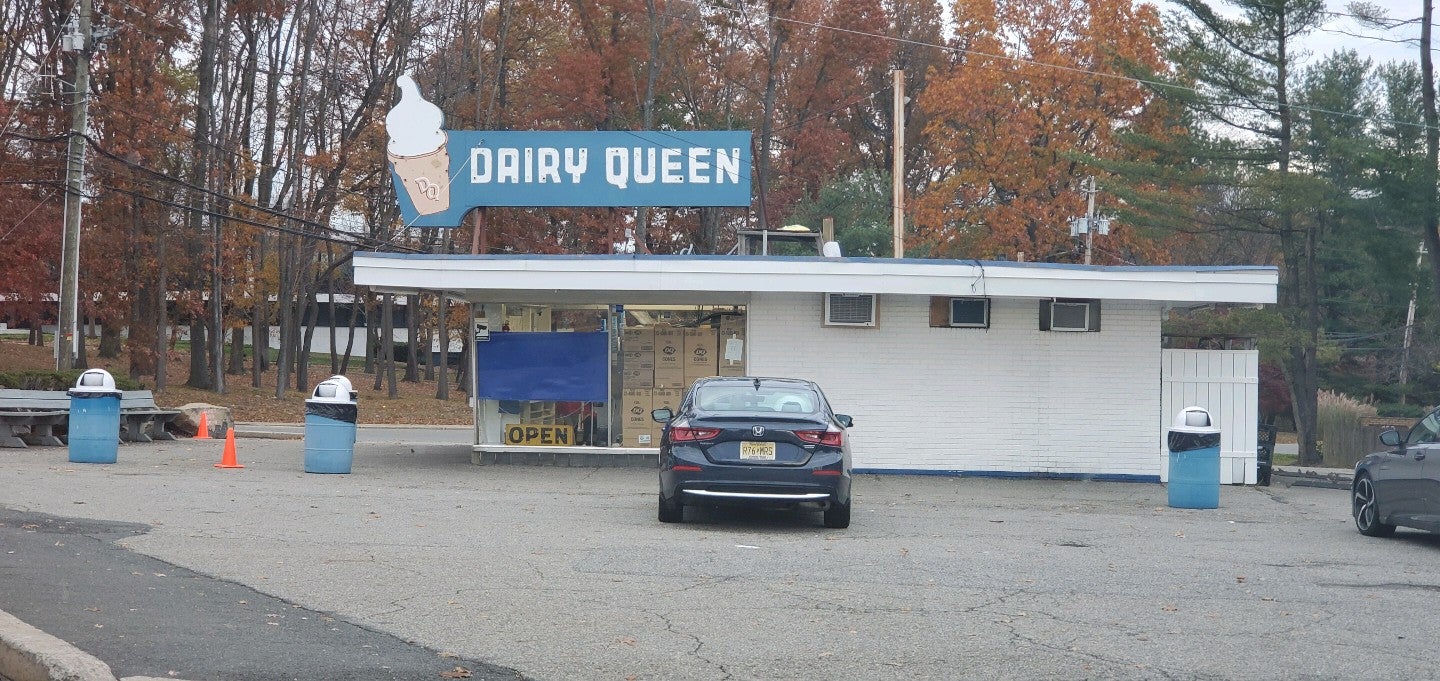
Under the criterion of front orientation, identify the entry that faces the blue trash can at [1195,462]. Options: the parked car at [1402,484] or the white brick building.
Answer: the parked car

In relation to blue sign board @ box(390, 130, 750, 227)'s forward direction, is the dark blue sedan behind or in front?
in front

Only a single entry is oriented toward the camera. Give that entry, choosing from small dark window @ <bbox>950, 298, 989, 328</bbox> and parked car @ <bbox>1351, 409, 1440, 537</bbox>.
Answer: the small dark window

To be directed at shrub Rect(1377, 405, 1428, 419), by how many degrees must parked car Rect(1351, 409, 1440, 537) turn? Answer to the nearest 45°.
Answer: approximately 45° to its right

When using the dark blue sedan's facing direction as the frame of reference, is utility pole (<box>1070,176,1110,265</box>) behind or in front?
in front

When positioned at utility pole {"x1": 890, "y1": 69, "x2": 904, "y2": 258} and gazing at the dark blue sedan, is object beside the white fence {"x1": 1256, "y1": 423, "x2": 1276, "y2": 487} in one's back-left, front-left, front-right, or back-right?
front-left

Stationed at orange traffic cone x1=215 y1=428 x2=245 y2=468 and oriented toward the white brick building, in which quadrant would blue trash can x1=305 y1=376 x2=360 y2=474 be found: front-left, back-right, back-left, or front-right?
front-right

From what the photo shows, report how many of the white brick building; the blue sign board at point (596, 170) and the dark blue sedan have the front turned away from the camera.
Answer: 1

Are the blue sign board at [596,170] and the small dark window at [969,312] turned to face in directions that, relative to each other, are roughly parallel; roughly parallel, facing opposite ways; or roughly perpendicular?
roughly parallel

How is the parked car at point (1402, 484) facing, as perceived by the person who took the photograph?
facing away from the viewer and to the left of the viewer

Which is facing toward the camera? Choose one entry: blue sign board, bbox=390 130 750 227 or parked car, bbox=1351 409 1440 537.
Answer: the blue sign board

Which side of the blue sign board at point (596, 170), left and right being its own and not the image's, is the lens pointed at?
front

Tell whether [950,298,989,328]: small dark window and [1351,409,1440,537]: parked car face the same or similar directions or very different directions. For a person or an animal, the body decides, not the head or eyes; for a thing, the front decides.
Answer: very different directions

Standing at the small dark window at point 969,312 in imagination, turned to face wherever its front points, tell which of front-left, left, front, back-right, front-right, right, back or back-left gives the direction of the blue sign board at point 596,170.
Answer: right

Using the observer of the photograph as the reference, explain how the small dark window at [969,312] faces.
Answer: facing the viewer

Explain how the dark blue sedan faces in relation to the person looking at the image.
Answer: facing away from the viewer
